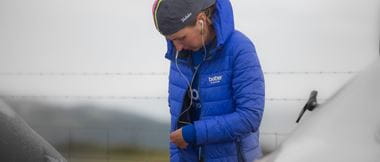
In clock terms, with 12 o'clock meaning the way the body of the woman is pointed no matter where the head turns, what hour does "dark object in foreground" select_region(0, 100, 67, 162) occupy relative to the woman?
The dark object in foreground is roughly at 1 o'clock from the woman.

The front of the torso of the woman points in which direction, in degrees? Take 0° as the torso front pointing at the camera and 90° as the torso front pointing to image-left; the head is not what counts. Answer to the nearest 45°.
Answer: approximately 45°
